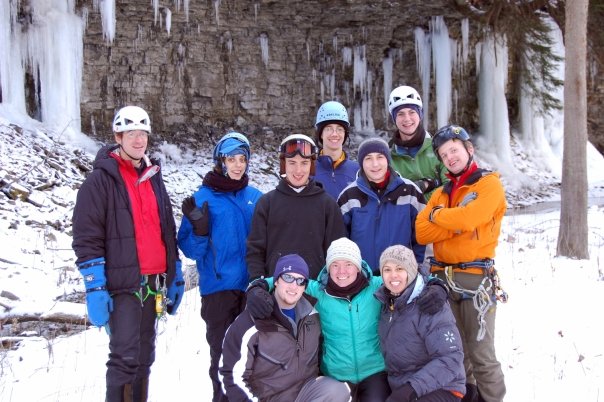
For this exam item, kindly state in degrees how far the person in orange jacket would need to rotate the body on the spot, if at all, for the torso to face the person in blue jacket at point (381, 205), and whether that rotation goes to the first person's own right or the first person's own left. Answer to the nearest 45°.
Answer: approximately 45° to the first person's own right

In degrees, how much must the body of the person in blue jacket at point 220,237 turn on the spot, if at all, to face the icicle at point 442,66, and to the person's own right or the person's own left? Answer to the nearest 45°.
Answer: approximately 90° to the person's own left

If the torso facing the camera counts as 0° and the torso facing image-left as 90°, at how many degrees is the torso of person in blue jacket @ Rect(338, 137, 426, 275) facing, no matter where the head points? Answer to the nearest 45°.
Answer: approximately 0°

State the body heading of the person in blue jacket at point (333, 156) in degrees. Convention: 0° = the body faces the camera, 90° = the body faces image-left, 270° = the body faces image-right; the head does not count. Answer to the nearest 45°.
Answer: approximately 0°

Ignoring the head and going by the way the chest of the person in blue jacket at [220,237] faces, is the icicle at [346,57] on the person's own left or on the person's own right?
on the person's own left
